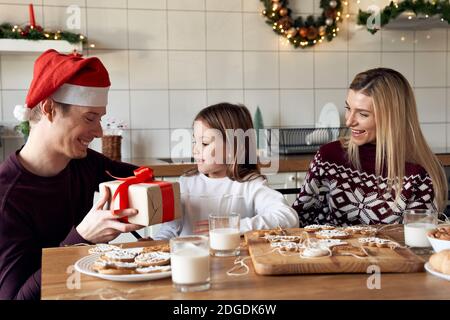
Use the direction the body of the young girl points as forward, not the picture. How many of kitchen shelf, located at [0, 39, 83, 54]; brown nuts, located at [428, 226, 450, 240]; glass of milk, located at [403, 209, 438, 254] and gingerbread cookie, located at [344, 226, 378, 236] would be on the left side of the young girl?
3

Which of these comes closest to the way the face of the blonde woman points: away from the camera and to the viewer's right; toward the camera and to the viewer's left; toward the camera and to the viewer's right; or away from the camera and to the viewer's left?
toward the camera and to the viewer's left

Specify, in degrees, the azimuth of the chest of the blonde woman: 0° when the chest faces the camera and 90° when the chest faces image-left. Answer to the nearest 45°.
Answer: approximately 45°

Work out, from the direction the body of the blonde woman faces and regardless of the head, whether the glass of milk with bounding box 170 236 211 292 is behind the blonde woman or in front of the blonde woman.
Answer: in front

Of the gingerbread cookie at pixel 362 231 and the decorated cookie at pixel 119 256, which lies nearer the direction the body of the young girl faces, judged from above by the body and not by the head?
the decorated cookie

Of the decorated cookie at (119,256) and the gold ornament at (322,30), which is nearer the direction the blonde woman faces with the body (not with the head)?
the decorated cookie

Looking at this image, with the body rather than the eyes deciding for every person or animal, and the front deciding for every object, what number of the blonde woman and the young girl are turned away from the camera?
0

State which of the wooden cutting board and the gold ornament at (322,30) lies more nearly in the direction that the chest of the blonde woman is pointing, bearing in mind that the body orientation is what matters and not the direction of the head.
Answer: the wooden cutting board

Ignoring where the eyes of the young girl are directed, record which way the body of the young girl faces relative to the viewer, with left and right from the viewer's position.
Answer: facing the viewer and to the left of the viewer

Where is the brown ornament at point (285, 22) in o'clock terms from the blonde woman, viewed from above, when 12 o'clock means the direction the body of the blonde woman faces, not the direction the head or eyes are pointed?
The brown ornament is roughly at 4 o'clock from the blonde woman.

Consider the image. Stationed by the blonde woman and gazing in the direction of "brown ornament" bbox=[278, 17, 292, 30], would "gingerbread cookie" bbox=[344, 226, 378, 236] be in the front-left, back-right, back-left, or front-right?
back-left

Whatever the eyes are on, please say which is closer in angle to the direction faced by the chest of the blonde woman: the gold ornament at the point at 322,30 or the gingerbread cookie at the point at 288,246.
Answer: the gingerbread cookie

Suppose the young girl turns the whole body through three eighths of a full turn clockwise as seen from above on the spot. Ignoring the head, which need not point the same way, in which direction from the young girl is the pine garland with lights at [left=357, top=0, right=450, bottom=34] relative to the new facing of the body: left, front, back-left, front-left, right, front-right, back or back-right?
front-right

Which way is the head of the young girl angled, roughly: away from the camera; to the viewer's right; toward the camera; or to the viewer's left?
to the viewer's left

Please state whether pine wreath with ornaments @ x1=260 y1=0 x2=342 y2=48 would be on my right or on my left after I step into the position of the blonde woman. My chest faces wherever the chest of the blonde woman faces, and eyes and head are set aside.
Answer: on my right
